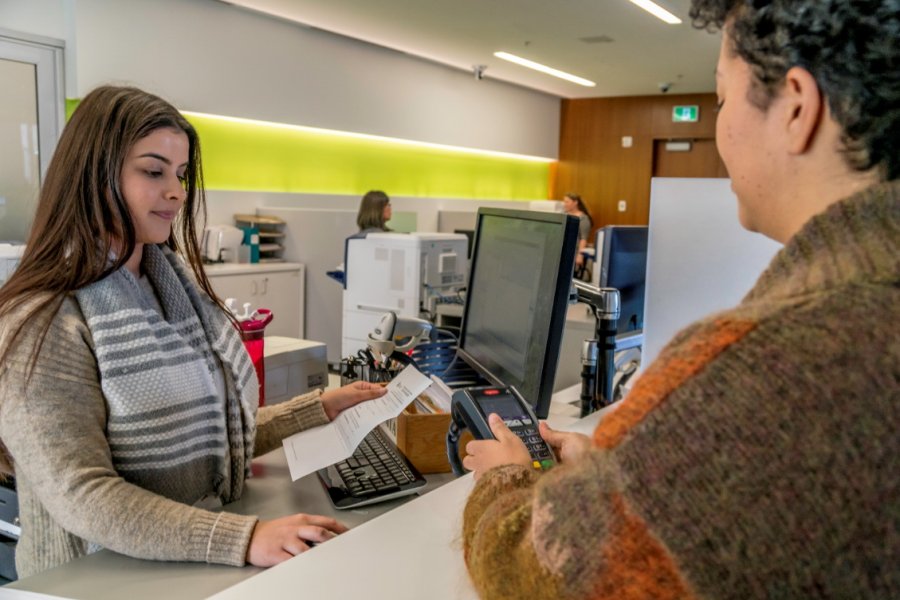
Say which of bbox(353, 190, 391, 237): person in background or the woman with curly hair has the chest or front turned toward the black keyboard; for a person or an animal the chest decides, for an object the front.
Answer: the woman with curly hair

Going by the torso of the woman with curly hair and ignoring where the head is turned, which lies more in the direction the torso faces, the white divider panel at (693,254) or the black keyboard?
the black keyboard

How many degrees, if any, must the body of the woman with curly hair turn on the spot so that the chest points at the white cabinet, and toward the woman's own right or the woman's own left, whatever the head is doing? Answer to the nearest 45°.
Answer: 0° — they already face it

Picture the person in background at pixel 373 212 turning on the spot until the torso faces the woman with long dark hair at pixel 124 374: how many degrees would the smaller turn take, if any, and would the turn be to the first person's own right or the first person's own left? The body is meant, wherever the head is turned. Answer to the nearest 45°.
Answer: approximately 90° to the first person's own right

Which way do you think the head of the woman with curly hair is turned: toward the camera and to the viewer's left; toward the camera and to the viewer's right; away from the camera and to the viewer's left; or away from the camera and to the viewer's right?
away from the camera and to the viewer's left

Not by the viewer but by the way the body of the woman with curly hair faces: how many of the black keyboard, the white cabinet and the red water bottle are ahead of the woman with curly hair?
3

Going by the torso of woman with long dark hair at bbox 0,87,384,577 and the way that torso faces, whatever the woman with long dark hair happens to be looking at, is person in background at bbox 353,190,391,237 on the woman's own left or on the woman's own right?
on the woman's own left

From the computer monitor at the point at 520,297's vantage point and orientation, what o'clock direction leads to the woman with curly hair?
The woman with curly hair is roughly at 10 o'clock from the computer monitor.

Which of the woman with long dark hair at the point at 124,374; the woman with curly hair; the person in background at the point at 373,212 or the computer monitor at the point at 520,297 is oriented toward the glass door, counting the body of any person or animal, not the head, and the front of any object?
the woman with curly hair

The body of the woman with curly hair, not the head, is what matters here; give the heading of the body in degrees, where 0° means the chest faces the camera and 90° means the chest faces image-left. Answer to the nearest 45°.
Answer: approximately 135°

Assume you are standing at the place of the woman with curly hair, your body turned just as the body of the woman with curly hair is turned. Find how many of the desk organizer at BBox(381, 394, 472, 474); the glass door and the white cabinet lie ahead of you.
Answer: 3
